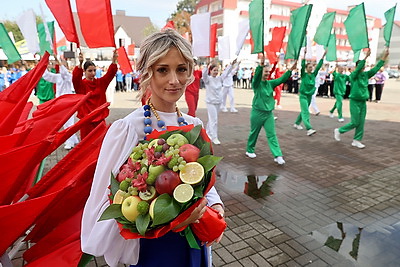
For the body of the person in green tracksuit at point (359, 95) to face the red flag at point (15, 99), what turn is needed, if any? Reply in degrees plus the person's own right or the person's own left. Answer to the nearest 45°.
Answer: approximately 45° to the person's own right

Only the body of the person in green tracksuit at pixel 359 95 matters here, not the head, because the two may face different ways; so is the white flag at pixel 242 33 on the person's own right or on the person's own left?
on the person's own right

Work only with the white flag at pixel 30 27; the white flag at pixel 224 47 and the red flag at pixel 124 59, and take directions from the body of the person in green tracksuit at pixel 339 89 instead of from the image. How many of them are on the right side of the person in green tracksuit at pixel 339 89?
3

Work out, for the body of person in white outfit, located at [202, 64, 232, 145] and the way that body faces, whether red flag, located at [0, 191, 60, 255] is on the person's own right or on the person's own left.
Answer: on the person's own right

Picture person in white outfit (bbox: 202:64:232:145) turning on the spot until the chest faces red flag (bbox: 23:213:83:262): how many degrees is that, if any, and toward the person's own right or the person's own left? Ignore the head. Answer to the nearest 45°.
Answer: approximately 45° to the person's own right
